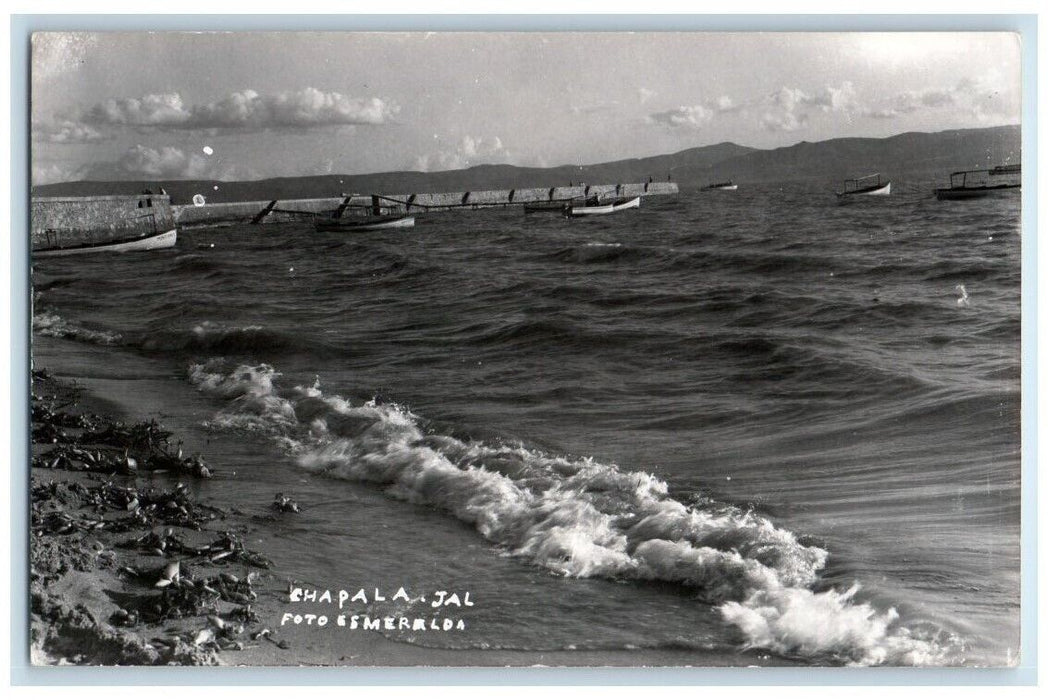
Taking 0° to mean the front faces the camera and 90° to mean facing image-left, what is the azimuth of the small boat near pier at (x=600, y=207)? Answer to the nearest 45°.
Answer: approximately 270°

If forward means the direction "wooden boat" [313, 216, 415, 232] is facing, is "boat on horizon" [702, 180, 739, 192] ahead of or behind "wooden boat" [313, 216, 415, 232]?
ahead

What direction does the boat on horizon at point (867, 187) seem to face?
to the viewer's right

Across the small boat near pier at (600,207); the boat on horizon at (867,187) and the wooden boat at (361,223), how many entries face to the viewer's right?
3

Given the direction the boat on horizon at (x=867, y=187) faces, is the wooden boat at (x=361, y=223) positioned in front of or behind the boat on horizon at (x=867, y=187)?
behind

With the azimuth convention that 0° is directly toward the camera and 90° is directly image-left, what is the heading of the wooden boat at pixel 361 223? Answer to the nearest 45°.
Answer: approximately 270°
